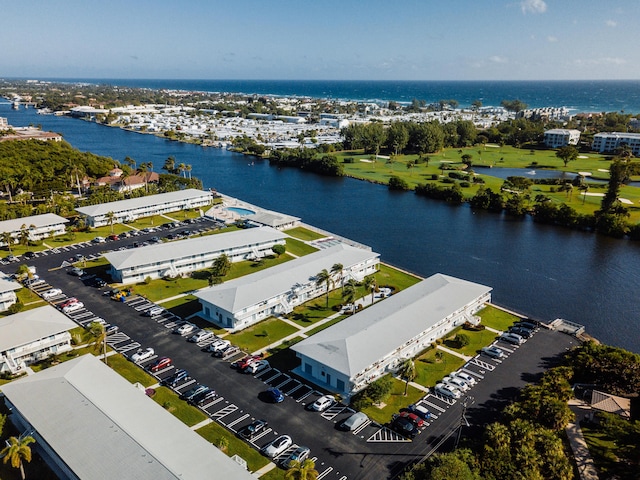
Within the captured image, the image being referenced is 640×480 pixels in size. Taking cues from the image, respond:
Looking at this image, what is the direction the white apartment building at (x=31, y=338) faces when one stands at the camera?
facing the viewer and to the right of the viewer

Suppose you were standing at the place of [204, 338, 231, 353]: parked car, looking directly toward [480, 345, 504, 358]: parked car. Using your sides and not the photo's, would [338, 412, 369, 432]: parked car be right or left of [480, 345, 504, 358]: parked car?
right

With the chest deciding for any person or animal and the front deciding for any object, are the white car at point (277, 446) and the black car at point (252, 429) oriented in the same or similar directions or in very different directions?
same or similar directions

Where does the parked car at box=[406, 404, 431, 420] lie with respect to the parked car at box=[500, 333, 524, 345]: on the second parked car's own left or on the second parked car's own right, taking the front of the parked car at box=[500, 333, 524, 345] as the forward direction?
on the second parked car's own left

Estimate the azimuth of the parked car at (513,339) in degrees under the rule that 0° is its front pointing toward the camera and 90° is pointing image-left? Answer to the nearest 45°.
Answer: approximately 135°

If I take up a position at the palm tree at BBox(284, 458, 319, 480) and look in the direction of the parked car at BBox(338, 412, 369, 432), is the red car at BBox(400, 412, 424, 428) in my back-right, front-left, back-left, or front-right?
front-right

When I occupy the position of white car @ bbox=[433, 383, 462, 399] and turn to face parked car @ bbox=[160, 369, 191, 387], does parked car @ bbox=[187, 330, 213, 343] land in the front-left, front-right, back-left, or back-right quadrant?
front-right
